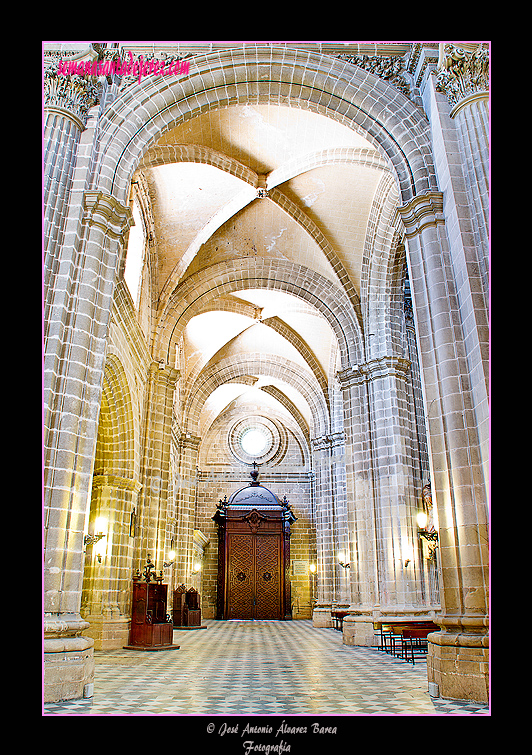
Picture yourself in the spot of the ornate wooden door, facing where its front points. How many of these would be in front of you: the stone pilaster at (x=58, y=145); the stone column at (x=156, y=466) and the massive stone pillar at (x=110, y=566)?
3

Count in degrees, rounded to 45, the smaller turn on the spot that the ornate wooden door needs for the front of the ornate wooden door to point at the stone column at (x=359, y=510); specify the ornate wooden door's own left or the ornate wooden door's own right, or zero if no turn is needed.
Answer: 0° — it already faces it

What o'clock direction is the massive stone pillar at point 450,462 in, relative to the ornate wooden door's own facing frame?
The massive stone pillar is roughly at 12 o'clock from the ornate wooden door.

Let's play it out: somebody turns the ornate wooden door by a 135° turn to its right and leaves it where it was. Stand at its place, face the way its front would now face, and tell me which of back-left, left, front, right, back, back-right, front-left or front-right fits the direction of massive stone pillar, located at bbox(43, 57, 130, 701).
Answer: back-left

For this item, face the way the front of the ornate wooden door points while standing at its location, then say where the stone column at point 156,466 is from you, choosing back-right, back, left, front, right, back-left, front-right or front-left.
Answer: front

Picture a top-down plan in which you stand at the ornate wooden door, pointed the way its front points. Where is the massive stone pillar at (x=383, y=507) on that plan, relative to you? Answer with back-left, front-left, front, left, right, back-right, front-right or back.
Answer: front

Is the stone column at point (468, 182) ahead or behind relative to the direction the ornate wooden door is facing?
ahead

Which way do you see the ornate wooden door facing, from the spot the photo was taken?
facing the viewer

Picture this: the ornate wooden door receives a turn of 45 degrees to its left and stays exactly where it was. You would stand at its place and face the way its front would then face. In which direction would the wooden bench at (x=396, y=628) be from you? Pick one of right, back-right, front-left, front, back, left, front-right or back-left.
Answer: front-right

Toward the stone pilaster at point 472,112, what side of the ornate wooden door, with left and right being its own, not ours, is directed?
front

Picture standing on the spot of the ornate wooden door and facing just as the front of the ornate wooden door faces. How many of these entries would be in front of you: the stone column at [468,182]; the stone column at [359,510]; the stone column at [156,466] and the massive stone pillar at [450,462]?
4

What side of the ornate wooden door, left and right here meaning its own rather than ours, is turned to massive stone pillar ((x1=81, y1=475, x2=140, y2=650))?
front
